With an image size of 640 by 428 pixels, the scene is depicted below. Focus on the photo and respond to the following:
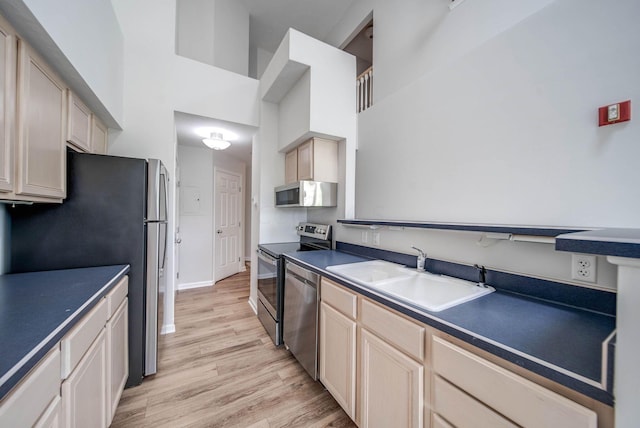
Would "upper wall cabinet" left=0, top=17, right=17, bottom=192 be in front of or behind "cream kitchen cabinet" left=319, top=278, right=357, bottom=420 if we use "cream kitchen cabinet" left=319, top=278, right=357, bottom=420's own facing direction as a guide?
in front

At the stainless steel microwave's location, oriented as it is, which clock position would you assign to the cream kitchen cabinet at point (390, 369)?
The cream kitchen cabinet is roughly at 10 o'clock from the stainless steel microwave.

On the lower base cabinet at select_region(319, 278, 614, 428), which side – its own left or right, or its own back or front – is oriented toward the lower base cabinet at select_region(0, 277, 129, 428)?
front

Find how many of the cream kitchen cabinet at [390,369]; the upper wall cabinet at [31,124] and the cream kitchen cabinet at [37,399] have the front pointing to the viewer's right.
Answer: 2

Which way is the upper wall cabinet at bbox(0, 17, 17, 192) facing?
to the viewer's right

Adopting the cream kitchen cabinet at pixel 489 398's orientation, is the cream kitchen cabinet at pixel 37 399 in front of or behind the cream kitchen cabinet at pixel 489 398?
in front

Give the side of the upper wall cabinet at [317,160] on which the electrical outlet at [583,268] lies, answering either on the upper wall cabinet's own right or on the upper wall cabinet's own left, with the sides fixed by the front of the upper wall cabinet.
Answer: on the upper wall cabinet's own left

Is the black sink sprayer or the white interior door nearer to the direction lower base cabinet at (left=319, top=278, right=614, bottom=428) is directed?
the white interior door

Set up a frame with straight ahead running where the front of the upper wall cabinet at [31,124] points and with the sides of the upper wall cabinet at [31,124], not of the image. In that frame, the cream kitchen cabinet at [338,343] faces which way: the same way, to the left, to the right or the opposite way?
the opposite way

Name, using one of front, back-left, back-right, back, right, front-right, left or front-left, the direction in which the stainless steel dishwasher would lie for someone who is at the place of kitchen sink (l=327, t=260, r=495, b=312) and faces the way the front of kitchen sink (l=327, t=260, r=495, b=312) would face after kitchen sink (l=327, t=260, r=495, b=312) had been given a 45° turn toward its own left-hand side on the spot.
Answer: right

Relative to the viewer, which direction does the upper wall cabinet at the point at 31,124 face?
to the viewer's right

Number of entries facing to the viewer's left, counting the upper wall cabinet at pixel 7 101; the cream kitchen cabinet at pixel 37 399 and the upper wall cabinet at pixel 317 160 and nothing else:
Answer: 1

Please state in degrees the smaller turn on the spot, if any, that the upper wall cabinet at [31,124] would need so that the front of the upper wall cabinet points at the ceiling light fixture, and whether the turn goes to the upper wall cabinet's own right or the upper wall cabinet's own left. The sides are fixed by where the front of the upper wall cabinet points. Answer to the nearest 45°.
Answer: approximately 45° to the upper wall cabinet's own left

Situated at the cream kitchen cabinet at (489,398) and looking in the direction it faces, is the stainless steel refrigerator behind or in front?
in front

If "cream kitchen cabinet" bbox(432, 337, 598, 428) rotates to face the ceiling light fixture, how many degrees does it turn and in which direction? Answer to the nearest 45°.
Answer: approximately 45° to its right

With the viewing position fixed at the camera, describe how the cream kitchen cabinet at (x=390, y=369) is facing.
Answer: facing the viewer and to the left of the viewer

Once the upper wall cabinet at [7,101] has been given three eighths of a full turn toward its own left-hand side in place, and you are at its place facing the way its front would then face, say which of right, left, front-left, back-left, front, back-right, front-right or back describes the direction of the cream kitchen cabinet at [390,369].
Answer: back

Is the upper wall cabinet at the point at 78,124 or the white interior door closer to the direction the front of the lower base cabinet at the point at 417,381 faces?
the upper wall cabinet

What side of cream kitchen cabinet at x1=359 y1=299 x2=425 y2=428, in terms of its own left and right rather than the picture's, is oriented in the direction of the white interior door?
right

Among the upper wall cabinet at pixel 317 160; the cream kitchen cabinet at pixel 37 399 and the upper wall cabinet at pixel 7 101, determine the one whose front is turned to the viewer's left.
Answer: the upper wall cabinet at pixel 317 160
